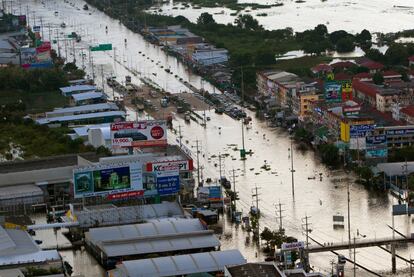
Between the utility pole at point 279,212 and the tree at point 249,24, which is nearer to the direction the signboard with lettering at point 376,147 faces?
the utility pole

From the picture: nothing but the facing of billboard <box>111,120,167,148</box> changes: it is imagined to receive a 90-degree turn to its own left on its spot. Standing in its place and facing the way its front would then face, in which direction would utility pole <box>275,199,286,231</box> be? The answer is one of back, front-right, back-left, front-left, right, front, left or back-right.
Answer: front-right

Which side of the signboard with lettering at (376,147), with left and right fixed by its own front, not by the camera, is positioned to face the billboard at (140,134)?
right

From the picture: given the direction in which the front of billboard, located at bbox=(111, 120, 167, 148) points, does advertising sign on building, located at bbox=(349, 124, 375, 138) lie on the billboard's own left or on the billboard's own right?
on the billboard's own left

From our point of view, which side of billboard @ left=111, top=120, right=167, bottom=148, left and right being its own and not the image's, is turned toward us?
front

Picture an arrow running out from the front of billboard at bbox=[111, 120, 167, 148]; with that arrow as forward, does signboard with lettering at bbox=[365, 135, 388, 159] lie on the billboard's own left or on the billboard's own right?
on the billboard's own left

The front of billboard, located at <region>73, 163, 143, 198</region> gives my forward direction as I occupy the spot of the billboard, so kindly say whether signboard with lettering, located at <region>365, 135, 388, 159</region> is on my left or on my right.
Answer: on my left

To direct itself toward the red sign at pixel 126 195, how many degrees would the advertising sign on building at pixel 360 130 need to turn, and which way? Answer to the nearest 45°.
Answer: approximately 45° to its right

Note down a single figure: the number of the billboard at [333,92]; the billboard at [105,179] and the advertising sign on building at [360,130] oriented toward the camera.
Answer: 3

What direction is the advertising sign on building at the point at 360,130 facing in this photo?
toward the camera

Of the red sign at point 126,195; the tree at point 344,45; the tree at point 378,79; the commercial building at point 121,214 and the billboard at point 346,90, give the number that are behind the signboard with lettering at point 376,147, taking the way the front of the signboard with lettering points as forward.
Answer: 3

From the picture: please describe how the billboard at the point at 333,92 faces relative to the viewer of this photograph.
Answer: facing the viewer

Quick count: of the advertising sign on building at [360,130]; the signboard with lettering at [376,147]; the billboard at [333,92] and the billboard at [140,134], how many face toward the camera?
4

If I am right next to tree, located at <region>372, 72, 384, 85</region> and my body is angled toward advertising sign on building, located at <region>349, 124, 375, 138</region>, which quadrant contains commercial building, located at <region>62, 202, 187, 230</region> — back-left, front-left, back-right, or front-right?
front-right
